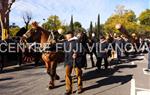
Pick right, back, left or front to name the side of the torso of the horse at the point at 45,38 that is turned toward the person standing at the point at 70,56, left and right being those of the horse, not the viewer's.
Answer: left

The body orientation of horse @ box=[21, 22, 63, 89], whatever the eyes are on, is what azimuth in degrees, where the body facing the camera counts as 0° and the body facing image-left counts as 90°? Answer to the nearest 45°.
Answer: approximately 45°

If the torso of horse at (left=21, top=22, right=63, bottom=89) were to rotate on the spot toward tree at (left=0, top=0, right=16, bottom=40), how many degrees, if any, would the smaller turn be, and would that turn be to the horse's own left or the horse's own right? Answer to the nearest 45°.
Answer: approximately 135° to the horse's own right
